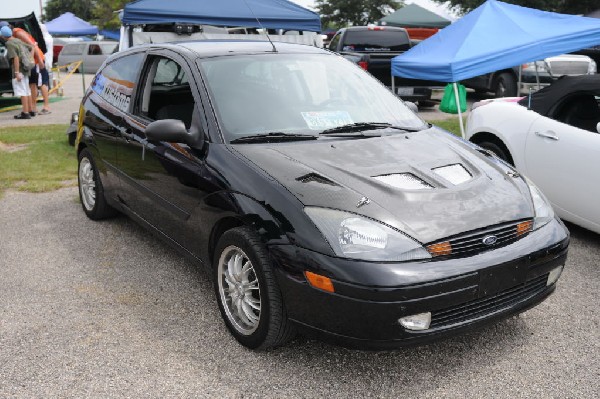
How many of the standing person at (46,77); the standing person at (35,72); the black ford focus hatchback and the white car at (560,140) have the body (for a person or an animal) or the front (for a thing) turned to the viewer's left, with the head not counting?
2

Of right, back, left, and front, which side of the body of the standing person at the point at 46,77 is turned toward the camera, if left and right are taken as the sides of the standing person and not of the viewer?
left

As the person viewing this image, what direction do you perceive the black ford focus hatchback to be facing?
facing the viewer and to the right of the viewer

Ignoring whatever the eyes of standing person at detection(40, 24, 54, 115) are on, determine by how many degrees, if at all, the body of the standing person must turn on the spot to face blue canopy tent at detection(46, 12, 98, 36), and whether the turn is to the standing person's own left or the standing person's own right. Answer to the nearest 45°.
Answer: approximately 90° to the standing person's own right

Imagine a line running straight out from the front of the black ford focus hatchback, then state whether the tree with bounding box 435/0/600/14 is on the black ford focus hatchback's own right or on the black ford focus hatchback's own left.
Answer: on the black ford focus hatchback's own left

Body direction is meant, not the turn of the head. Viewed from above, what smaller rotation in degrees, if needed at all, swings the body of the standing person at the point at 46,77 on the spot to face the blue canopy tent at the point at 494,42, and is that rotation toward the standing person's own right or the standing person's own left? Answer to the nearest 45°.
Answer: approximately 135° to the standing person's own left

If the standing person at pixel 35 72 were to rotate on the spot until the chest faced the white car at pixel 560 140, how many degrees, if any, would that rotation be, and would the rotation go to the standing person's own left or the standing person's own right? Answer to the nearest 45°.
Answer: approximately 90° to the standing person's own left
